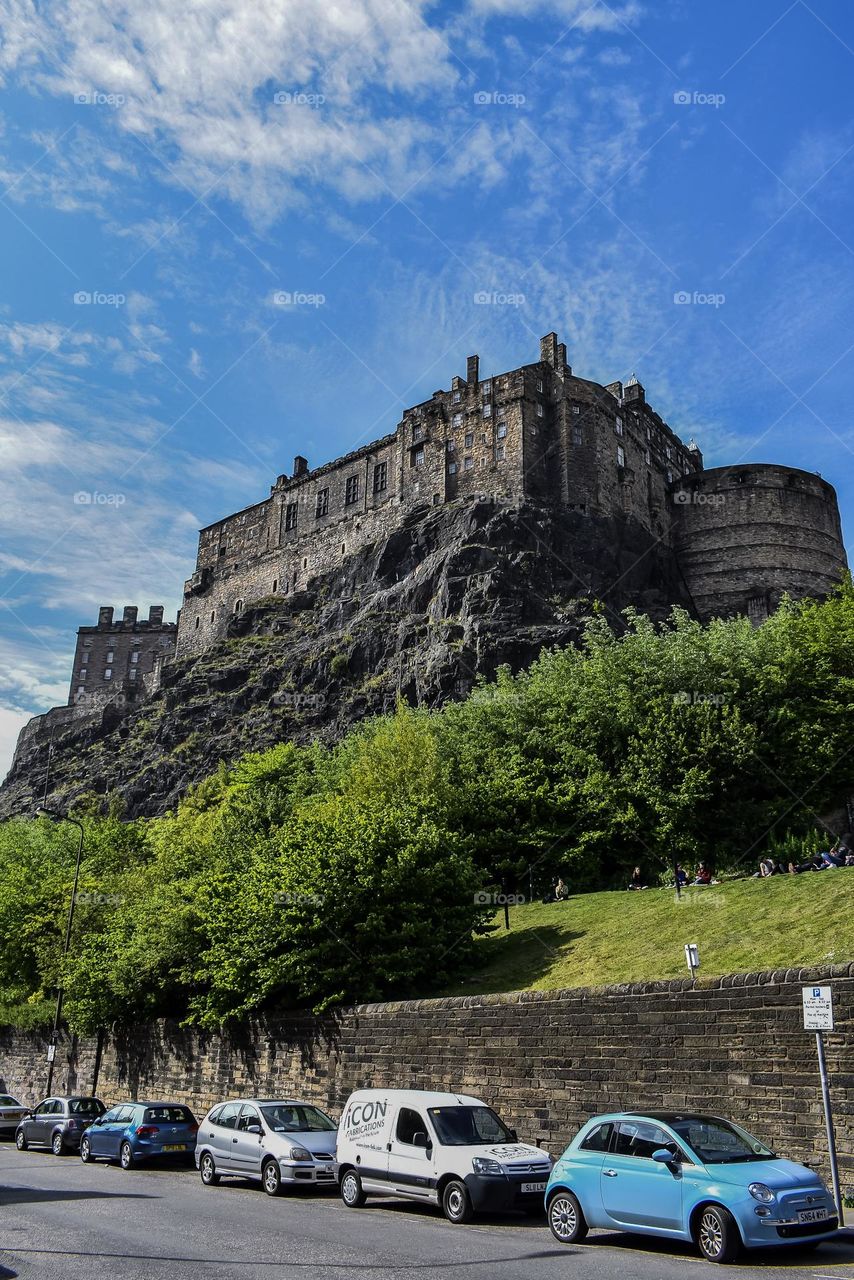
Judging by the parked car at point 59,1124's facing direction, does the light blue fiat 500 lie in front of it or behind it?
behind

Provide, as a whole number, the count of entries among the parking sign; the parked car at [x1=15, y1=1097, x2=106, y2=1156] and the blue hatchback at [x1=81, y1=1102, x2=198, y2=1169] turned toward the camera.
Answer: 1

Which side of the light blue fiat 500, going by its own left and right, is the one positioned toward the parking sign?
left

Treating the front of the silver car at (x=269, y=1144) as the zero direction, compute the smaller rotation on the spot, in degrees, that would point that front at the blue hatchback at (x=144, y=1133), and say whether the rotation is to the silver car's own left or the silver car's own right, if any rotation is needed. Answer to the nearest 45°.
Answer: approximately 180°

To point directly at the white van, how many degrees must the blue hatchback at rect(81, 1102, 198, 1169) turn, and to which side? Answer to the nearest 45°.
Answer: approximately 180°

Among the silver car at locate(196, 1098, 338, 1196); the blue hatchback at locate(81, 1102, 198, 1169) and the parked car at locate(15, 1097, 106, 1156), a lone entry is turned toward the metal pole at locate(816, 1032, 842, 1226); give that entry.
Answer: the silver car

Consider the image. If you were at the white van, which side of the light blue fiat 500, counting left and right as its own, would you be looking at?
back

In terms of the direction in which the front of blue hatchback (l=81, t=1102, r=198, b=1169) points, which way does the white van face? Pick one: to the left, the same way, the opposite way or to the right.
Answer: the opposite way

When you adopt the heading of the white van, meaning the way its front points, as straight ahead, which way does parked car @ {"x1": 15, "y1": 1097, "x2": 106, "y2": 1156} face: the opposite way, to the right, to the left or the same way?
the opposite way

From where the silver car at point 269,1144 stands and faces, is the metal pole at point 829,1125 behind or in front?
in front

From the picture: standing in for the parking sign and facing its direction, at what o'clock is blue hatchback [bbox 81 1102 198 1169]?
The blue hatchback is roughly at 4 o'clock from the parking sign.

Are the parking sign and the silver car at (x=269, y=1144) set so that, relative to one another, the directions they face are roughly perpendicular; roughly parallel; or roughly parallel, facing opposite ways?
roughly perpendicular

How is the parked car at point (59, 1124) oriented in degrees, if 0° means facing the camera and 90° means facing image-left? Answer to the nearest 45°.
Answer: approximately 135°

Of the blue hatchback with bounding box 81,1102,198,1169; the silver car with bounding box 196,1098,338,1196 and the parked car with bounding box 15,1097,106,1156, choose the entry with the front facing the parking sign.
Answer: the silver car

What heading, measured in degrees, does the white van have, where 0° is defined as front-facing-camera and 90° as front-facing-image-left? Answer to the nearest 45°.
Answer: approximately 315°

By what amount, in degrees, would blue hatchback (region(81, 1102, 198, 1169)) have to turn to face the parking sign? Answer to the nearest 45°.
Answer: approximately 180°

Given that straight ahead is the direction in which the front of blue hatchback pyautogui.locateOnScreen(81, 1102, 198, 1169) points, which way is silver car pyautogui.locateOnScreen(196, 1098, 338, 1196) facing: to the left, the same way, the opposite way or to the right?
the opposite way
